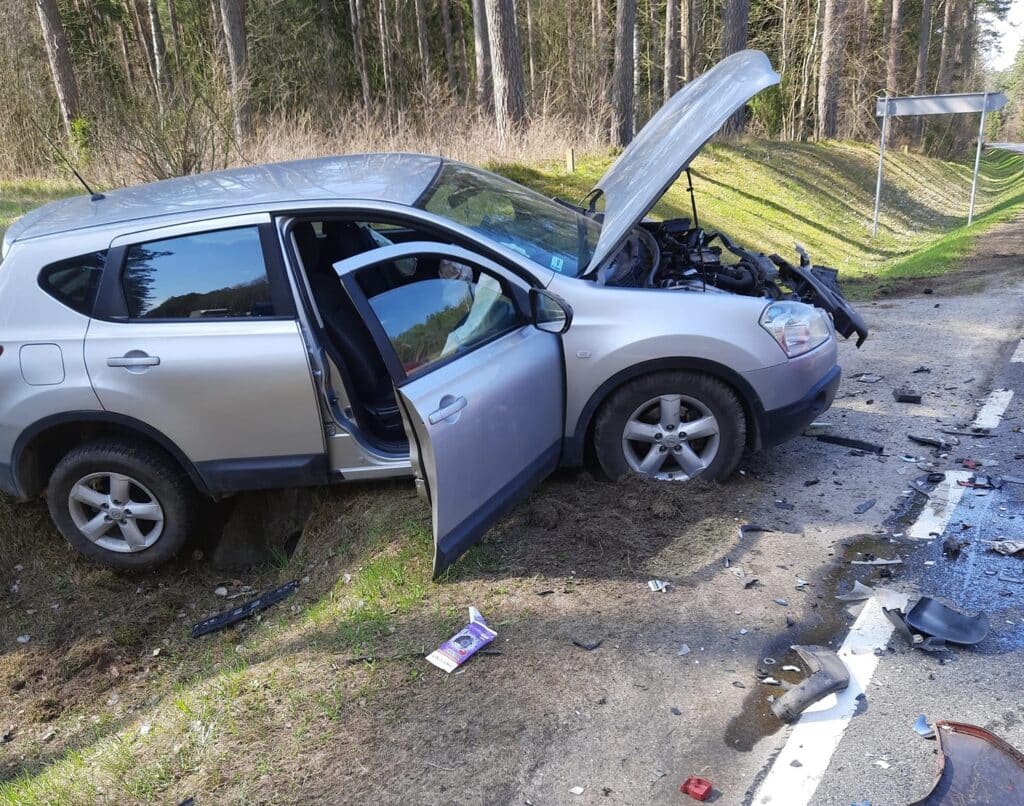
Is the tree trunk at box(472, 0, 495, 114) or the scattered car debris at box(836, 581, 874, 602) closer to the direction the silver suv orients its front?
the scattered car debris

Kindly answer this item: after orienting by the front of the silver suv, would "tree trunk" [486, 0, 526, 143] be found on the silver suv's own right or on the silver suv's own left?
on the silver suv's own left

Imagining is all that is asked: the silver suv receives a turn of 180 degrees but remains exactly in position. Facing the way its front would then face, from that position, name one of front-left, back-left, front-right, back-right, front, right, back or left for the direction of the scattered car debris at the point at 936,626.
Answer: back-left

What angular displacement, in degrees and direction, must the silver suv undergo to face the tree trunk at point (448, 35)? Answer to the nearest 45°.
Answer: approximately 90° to its left

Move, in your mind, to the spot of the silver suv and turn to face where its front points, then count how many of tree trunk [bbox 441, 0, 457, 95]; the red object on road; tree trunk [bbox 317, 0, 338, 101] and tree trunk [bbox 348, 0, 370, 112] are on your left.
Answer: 3

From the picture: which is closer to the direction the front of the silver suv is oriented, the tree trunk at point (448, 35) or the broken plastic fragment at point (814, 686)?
the broken plastic fragment

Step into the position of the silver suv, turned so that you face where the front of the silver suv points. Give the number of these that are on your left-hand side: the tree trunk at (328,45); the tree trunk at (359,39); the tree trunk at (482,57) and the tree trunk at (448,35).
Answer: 4

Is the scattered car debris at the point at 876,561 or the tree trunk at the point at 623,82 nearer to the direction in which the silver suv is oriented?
the scattered car debris

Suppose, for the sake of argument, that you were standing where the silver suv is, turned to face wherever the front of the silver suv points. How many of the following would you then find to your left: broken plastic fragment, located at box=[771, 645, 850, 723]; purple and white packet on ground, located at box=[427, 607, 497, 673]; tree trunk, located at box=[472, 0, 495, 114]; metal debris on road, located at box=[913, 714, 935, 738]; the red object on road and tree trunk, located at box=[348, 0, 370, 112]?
2

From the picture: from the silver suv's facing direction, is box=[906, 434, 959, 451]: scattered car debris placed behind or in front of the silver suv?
in front

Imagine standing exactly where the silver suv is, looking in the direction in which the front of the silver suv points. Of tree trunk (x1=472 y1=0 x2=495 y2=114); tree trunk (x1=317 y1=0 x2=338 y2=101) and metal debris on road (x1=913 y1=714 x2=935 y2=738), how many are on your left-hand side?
2

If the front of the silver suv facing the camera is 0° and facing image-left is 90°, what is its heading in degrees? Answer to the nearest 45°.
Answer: approximately 270°

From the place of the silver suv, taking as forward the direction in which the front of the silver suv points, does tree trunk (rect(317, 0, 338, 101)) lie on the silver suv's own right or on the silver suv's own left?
on the silver suv's own left

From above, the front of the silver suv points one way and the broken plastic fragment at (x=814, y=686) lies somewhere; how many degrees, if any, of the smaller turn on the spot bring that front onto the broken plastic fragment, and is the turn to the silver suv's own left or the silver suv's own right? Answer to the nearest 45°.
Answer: approximately 45° to the silver suv's own right

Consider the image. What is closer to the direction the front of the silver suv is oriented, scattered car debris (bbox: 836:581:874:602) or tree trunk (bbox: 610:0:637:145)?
the scattered car debris

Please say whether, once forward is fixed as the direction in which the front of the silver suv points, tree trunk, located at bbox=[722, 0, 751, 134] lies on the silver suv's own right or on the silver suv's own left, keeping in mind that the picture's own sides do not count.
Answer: on the silver suv's own left

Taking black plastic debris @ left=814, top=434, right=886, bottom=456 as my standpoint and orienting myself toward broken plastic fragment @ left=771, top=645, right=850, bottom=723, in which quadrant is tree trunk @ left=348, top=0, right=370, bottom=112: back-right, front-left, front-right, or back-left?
back-right

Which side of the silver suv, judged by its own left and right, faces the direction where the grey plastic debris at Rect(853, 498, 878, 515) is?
front

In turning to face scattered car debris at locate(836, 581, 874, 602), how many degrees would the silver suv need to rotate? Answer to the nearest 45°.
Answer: approximately 45° to its right

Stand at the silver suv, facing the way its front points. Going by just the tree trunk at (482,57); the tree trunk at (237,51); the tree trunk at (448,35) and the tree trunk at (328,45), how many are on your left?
4
